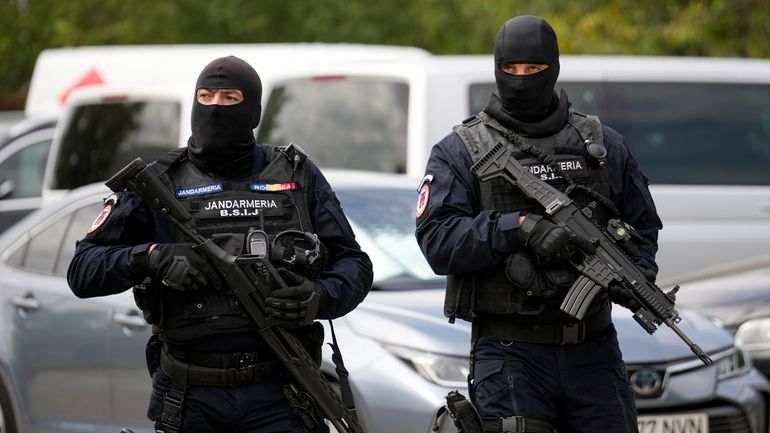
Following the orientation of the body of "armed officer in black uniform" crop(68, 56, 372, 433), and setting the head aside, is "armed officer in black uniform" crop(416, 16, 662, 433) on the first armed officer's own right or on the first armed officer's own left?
on the first armed officer's own left

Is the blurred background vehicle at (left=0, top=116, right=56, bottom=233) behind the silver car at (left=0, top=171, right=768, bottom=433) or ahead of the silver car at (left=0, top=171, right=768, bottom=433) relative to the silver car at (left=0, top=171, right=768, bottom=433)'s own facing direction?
behind

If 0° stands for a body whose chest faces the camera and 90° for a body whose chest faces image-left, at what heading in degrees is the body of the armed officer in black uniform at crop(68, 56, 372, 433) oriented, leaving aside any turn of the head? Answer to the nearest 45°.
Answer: approximately 0°

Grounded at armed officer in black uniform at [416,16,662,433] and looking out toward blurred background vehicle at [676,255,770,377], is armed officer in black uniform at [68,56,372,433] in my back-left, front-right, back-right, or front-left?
back-left

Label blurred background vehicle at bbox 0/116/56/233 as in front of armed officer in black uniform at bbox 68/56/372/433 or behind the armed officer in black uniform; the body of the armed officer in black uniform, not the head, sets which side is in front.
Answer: behind

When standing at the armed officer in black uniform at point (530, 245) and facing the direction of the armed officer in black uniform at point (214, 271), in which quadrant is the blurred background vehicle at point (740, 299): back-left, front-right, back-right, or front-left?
back-right
